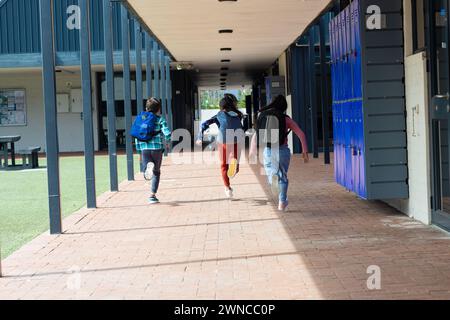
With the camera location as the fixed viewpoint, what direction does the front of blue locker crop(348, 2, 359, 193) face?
facing to the left of the viewer

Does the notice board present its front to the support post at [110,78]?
yes

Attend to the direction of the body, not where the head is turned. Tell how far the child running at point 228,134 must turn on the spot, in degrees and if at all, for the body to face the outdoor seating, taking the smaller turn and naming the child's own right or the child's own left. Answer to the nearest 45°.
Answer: approximately 45° to the child's own left

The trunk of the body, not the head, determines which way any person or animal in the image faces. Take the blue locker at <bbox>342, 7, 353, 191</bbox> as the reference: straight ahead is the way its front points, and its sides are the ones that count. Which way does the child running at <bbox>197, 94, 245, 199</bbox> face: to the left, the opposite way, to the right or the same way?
to the right

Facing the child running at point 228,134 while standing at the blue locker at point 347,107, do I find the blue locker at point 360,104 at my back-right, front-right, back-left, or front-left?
back-left

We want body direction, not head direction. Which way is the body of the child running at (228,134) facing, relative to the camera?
away from the camera

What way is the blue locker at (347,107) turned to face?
to the viewer's left

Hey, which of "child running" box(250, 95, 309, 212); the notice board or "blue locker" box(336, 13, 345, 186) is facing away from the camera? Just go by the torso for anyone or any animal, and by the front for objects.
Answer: the child running

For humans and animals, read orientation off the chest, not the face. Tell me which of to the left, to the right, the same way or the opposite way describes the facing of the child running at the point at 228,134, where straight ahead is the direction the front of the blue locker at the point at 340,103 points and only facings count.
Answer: to the right

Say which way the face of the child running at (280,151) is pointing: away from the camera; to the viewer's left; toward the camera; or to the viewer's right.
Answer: away from the camera

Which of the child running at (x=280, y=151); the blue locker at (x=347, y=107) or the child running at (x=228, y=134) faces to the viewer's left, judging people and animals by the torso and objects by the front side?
the blue locker

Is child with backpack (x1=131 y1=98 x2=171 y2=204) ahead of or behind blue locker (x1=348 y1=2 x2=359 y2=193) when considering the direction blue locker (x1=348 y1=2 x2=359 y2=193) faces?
ahead
